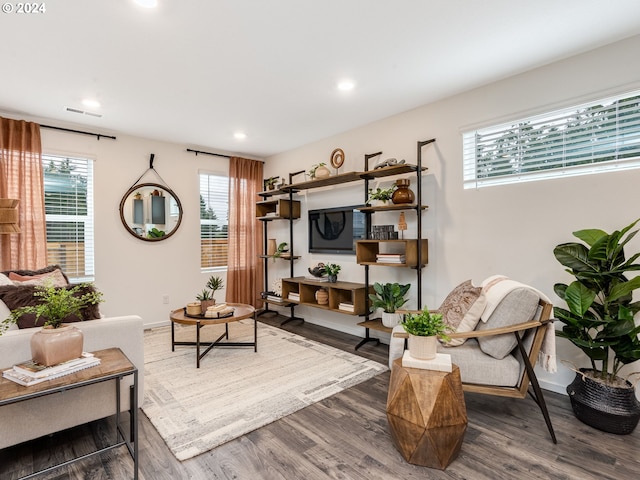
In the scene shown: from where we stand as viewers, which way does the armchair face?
facing the viewer and to the left of the viewer

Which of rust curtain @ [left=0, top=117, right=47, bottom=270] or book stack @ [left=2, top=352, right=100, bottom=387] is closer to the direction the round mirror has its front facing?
the book stack

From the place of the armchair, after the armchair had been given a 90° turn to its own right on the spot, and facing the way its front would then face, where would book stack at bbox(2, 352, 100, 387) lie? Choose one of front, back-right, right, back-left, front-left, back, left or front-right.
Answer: left

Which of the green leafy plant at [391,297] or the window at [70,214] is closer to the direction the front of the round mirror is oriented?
the green leafy plant

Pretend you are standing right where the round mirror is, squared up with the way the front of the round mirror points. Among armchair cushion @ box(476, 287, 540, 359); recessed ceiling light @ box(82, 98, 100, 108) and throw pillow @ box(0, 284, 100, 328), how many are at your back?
0

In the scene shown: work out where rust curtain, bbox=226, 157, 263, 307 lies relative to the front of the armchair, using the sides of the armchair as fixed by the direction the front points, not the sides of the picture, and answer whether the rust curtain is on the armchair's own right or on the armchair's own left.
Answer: on the armchair's own right

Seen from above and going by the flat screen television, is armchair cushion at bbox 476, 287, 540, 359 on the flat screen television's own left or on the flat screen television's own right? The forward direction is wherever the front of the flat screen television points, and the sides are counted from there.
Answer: on the flat screen television's own left

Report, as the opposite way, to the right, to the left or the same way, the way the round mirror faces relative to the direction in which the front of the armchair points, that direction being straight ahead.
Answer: to the left

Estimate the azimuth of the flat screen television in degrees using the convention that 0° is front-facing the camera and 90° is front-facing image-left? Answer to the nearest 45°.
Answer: approximately 45°

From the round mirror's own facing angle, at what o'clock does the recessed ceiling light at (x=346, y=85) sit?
The recessed ceiling light is roughly at 11 o'clock from the round mirror.

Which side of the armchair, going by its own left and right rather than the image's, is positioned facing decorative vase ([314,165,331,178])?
right

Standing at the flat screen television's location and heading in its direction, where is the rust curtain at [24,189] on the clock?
The rust curtain is roughly at 1 o'clock from the flat screen television.

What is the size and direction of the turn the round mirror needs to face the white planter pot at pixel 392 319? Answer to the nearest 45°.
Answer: approximately 45° to its left

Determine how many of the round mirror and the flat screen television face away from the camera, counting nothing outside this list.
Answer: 0

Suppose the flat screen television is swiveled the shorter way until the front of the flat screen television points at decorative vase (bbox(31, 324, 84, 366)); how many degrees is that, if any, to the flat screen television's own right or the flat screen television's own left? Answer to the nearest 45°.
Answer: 0° — it already faces it

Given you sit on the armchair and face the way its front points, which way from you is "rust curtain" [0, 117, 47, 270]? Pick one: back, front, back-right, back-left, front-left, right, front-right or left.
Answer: front-right

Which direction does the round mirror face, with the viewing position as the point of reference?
facing the viewer

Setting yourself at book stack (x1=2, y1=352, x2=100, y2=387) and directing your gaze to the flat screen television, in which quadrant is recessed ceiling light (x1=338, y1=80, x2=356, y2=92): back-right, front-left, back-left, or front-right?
front-right

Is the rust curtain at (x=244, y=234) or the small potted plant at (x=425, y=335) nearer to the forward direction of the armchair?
the small potted plant

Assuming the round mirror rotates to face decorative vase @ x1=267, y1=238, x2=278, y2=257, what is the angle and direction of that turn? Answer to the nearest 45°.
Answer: approximately 90° to its left

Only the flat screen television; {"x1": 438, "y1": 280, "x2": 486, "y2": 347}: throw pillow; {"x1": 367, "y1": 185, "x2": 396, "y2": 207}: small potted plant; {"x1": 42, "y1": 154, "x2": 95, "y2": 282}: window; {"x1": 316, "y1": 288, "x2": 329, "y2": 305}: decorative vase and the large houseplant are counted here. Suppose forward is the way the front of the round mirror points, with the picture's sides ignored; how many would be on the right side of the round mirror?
1

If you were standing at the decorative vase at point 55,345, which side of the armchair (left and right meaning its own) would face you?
front
